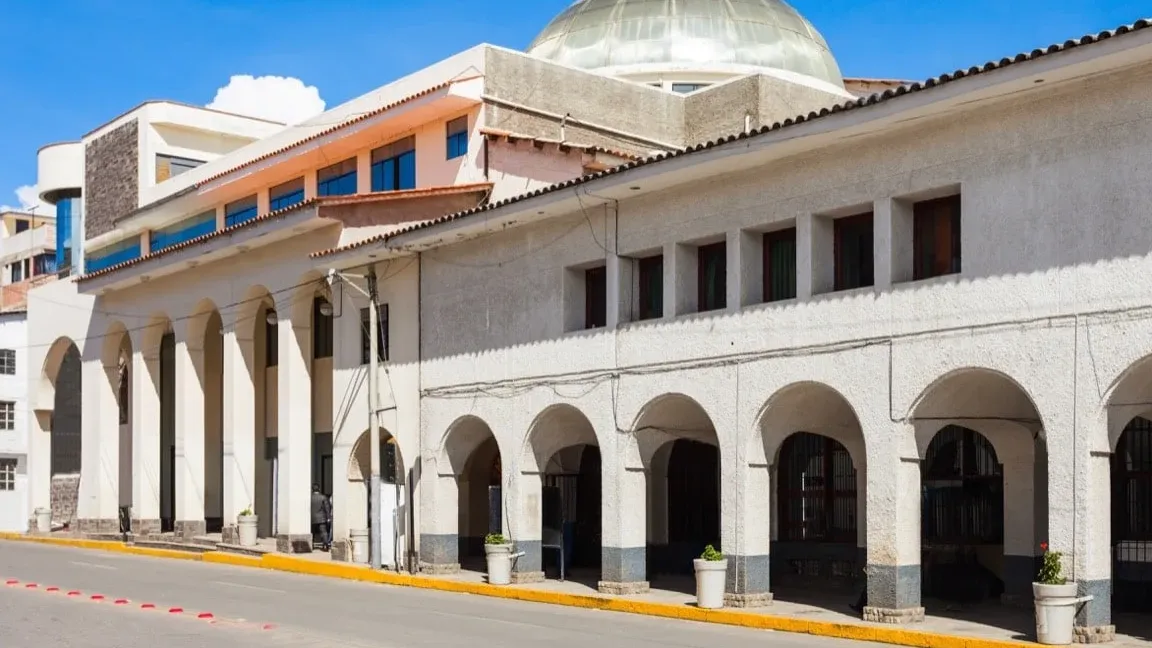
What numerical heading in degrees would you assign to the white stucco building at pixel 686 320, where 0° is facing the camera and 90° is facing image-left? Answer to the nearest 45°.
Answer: approximately 45°

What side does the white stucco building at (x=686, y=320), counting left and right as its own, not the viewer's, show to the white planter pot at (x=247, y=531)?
right

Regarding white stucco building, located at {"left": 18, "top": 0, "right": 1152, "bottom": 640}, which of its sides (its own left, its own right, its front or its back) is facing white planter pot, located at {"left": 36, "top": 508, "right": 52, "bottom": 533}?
right
